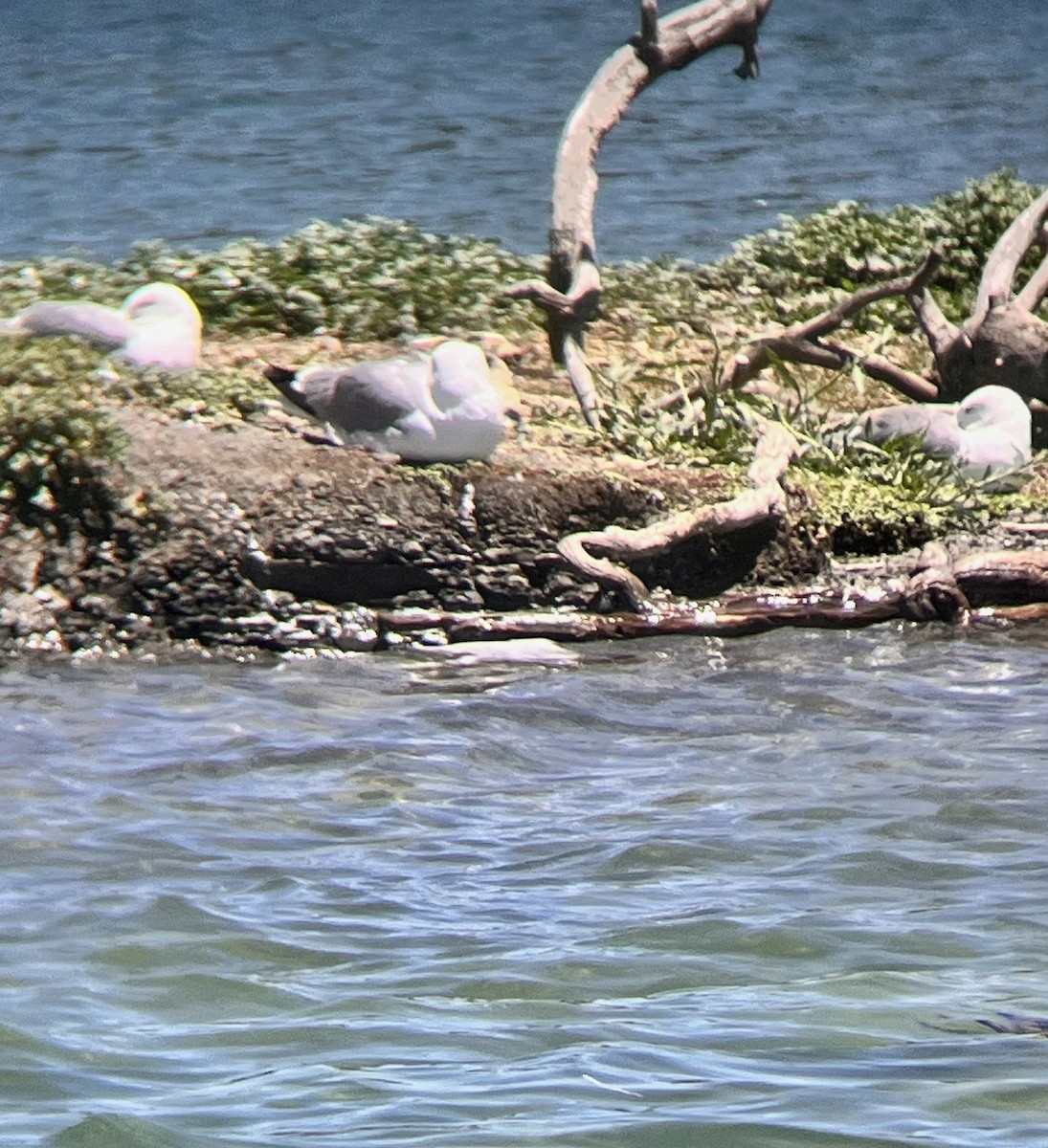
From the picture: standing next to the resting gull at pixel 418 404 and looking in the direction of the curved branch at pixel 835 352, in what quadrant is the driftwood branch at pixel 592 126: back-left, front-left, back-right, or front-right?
front-left

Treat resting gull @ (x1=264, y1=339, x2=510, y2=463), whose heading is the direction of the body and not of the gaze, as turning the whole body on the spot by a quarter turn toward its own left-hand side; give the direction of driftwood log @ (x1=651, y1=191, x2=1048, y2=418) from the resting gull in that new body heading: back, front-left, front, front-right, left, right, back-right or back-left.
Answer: front-right

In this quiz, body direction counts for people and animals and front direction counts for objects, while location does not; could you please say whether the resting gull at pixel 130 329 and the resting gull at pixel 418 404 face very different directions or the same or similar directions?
same or similar directions

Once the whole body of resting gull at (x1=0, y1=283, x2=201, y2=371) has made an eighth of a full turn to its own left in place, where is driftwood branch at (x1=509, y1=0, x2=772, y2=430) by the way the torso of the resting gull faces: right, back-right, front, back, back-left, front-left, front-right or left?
front

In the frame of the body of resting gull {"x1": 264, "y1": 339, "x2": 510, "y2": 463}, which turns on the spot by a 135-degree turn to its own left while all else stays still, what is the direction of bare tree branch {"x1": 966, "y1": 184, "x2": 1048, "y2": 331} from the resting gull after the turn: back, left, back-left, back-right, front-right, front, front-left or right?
right

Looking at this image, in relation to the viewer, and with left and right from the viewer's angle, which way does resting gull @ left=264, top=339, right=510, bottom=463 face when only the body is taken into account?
facing to the right of the viewer

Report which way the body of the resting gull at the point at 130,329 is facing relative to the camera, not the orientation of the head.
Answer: to the viewer's right

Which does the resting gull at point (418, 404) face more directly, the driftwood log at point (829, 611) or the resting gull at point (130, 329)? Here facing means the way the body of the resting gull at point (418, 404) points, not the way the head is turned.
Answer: the driftwood log

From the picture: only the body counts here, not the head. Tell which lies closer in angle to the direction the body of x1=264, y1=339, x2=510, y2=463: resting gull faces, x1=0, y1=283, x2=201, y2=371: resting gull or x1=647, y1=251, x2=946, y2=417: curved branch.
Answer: the curved branch

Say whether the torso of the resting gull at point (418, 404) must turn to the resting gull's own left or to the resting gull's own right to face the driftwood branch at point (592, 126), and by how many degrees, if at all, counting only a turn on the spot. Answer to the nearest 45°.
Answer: approximately 90° to the resting gull's own left

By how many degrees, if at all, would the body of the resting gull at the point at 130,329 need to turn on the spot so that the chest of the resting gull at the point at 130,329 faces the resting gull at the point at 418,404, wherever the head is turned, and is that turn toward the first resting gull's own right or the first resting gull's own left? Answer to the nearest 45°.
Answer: approximately 45° to the first resting gull's own right

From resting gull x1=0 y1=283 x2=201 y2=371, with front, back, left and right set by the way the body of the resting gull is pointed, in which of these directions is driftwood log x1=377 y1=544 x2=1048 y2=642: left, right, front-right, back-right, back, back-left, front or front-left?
front-right

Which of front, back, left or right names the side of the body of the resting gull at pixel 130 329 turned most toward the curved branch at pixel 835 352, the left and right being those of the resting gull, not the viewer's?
front

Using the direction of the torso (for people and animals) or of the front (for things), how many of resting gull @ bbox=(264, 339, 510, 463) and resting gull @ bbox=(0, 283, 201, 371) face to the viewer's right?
2

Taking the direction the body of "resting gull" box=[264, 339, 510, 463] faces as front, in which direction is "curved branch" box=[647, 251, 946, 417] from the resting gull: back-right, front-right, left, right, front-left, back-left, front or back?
front-left

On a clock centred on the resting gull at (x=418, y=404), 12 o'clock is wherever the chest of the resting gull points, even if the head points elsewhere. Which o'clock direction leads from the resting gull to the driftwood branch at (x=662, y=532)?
The driftwood branch is roughly at 1 o'clock from the resting gull.

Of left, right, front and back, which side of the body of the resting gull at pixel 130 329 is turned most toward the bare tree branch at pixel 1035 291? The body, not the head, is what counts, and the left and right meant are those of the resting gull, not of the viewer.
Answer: front
